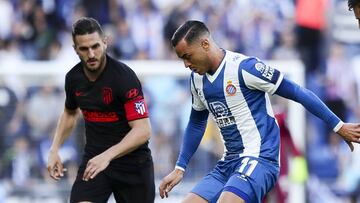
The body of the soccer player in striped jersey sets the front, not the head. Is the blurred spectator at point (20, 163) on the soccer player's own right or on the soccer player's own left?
on the soccer player's own right

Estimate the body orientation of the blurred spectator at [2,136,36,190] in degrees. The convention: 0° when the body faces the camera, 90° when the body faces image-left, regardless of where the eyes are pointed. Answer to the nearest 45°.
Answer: approximately 0°

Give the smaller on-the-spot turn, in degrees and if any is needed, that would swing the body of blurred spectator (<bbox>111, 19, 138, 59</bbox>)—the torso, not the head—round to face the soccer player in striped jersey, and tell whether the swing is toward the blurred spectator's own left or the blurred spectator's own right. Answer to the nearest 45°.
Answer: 0° — they already face them

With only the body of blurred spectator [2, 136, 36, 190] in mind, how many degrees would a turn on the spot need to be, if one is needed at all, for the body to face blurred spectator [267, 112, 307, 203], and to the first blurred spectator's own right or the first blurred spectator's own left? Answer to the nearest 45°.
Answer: approximately 45° to the first blurred spectator's own left

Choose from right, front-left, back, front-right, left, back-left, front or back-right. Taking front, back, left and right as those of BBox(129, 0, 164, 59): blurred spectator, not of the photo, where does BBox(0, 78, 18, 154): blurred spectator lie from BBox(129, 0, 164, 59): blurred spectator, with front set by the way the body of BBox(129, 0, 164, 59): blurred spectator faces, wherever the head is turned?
front-right

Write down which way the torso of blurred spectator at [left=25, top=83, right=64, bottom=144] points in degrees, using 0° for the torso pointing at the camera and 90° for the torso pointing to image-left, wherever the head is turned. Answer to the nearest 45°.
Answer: approximately 0°

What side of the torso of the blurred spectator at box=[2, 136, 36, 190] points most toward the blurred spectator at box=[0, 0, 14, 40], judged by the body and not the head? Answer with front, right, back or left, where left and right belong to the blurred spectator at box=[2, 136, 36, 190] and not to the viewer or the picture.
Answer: back

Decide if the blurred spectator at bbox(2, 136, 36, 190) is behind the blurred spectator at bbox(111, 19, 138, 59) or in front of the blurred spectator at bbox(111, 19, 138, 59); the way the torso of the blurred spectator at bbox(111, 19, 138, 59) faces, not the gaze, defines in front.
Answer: in front

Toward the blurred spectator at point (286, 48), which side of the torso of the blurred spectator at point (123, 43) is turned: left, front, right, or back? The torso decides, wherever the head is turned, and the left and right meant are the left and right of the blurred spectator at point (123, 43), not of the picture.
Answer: left

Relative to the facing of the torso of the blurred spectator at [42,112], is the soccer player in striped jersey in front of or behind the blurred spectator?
in front
